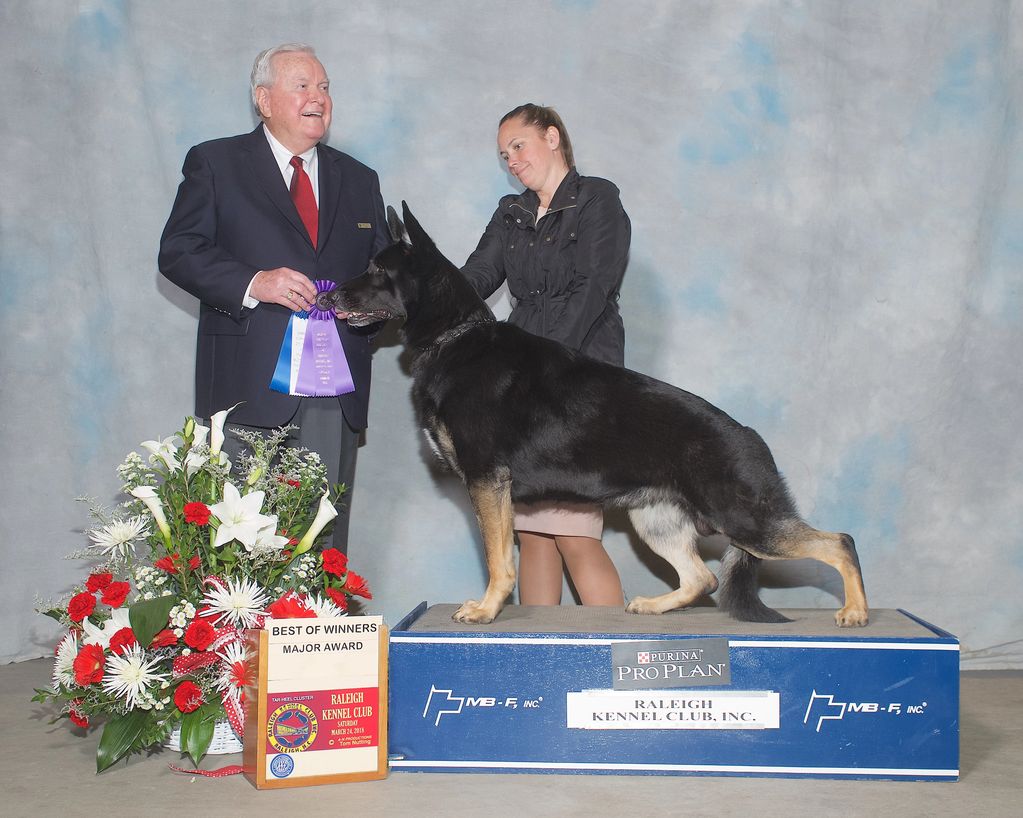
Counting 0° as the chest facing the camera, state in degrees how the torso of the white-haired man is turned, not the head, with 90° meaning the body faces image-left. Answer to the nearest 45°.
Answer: approximately 315°

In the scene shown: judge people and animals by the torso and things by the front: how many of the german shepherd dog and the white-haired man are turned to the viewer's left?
1

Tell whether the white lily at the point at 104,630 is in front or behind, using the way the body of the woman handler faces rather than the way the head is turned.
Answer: in front

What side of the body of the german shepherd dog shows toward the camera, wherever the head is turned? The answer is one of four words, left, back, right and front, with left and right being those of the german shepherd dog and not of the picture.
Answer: left

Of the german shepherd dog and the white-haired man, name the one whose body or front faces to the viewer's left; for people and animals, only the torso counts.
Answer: the german shepherd dog

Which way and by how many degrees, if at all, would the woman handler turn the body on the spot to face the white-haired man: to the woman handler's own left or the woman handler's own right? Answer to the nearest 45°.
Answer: approximately 45° to the woman handler's own right

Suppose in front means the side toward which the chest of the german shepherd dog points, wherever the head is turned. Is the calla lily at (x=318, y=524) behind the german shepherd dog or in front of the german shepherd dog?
in front
